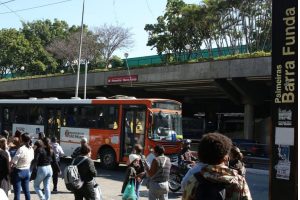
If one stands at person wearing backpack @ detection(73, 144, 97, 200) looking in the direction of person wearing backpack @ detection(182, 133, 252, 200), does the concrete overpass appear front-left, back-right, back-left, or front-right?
back-left

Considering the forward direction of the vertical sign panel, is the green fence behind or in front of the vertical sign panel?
behind

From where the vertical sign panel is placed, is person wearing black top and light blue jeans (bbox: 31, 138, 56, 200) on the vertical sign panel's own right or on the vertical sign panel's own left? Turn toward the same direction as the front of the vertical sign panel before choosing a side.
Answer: on the vertical sign panel's own right

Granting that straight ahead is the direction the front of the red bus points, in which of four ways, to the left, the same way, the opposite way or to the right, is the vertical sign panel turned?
to the right

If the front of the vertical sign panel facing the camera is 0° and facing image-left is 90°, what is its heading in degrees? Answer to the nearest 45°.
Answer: approximately 0°

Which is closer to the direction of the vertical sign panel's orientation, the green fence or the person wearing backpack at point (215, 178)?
the person wearing backpack

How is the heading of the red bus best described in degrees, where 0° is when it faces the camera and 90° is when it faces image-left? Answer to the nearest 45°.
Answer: approximately 315°

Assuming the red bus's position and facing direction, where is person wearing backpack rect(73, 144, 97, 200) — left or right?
on its right

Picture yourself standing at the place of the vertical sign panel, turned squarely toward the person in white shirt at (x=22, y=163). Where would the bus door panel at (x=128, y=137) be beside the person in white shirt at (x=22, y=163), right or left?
right

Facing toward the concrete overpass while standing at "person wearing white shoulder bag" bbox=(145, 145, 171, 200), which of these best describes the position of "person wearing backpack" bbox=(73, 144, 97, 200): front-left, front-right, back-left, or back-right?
back-left

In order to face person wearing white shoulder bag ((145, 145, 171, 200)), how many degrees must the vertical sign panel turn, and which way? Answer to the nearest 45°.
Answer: approximately 90° to its right
